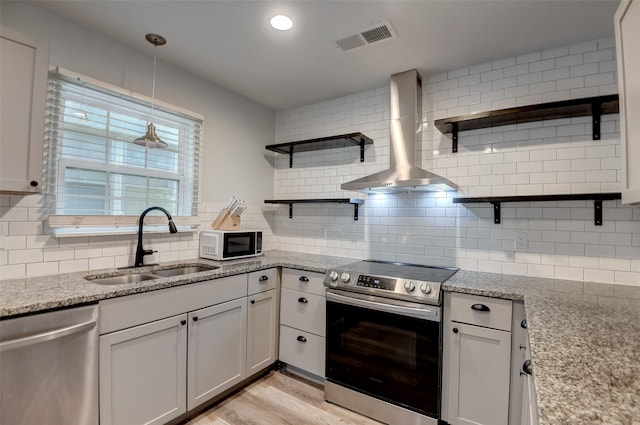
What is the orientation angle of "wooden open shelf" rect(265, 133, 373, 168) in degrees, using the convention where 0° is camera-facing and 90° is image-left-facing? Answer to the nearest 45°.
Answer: approximately 45°

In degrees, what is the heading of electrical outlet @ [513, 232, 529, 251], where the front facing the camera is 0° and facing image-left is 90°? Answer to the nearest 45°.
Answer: approximately 0°

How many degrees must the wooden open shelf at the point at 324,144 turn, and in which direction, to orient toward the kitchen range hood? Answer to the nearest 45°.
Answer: approximately 90° to its left

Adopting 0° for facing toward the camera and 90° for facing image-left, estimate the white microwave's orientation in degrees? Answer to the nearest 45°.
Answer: approximately 315°
